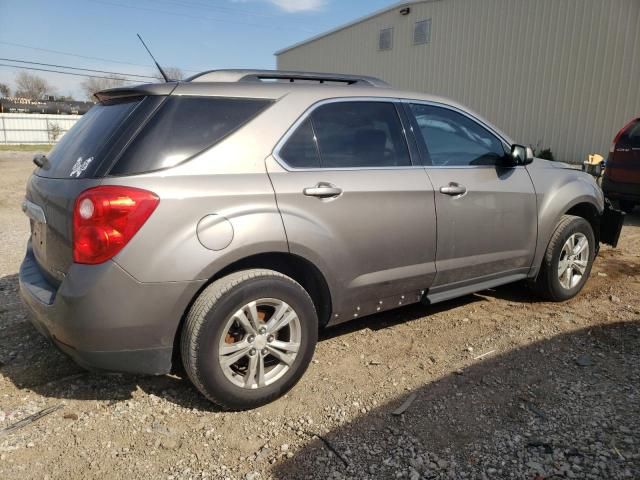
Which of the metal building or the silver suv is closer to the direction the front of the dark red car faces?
the metal building

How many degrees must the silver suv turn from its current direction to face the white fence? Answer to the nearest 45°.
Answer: approximately 90° to its left

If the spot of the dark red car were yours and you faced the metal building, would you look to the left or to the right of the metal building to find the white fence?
left

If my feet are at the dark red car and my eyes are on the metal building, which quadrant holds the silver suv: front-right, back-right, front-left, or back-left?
back-left

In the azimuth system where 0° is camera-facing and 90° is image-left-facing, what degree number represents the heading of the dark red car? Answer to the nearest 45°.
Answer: approximately 180°

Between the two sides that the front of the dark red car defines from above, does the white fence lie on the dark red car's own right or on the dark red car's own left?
on the dark red car's own left

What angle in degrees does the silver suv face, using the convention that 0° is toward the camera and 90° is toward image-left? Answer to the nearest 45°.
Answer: approximately 225°

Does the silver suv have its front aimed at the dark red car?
yes

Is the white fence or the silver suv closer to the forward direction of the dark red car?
the white fence

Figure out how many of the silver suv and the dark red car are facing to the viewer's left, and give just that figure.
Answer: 0

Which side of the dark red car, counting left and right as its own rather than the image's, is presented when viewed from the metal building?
front

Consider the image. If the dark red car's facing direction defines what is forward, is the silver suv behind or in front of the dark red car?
behind

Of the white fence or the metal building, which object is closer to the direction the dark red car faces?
the metal building
